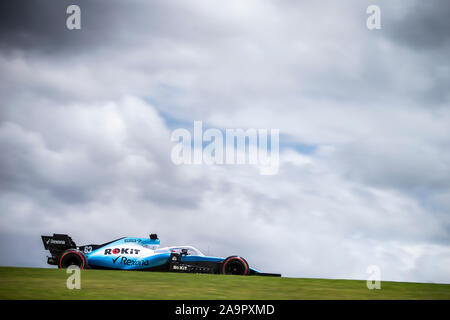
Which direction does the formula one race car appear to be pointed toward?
to the viewer's right
